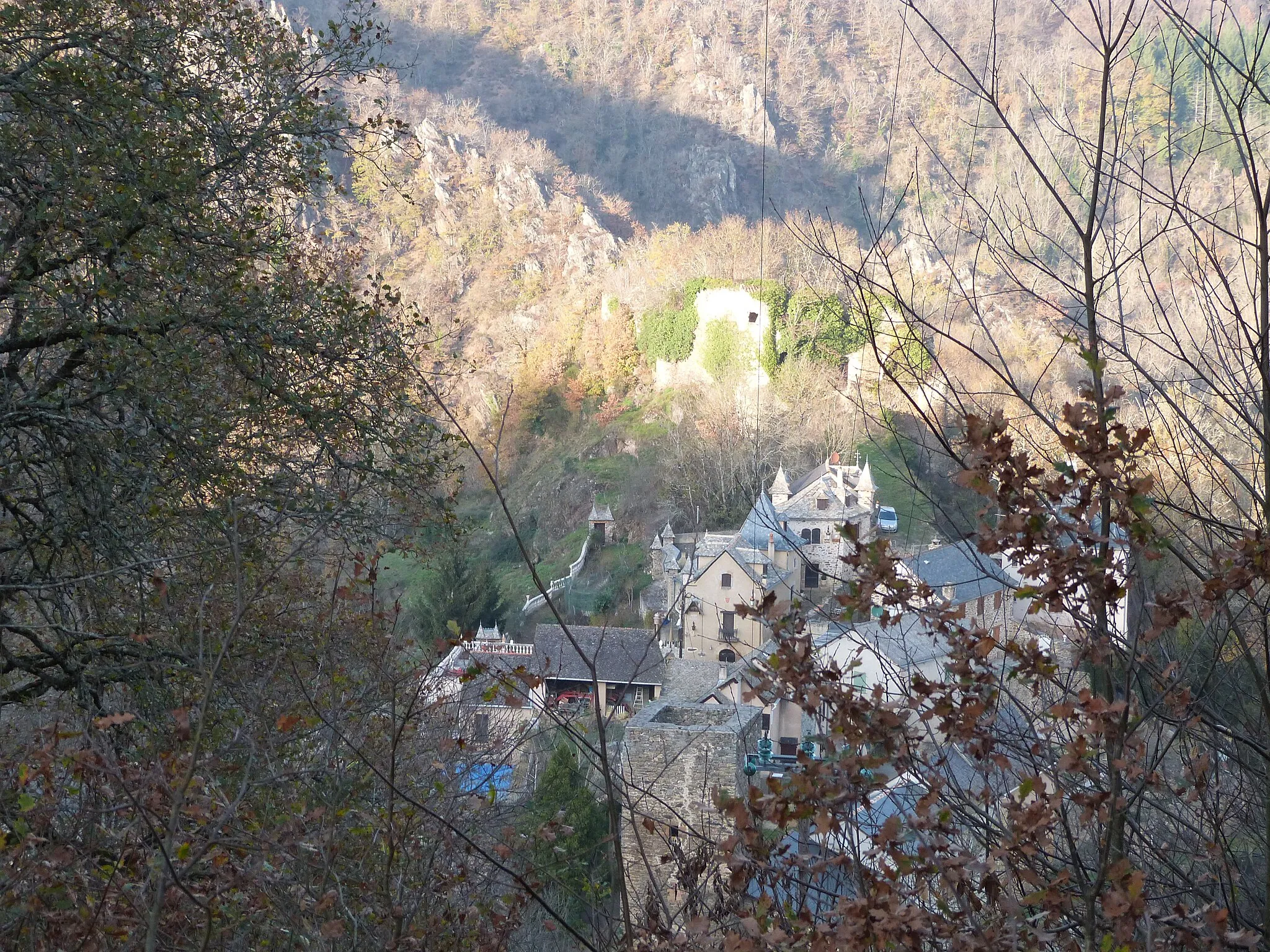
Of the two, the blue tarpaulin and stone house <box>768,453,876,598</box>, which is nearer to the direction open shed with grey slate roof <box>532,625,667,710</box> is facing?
the blue tarpaulin

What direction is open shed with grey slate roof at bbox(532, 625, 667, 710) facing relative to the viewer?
toward the camera

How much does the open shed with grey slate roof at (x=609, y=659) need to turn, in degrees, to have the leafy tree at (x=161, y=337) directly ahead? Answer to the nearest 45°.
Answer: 0° — it already faces it

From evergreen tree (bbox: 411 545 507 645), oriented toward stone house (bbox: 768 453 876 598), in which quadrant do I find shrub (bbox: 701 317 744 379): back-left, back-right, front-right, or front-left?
front-left

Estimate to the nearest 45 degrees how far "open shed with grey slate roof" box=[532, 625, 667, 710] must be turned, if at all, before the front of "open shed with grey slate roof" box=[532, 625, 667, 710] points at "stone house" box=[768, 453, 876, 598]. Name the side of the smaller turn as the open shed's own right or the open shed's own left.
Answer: approximately 135° to the open shed's own left
